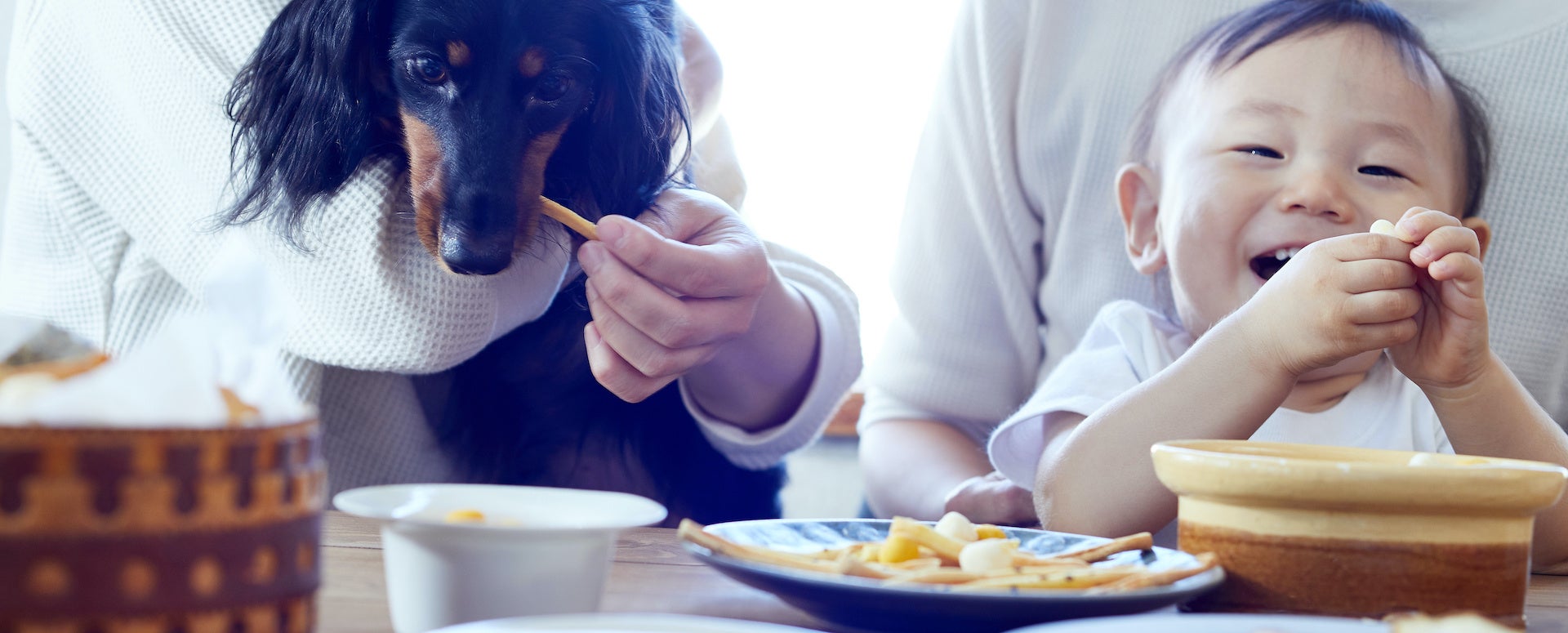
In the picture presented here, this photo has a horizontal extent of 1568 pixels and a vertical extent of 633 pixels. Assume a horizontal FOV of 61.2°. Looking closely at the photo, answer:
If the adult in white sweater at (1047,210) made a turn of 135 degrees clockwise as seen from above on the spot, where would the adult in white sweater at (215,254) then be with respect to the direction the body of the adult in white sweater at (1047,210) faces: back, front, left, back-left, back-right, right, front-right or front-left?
left

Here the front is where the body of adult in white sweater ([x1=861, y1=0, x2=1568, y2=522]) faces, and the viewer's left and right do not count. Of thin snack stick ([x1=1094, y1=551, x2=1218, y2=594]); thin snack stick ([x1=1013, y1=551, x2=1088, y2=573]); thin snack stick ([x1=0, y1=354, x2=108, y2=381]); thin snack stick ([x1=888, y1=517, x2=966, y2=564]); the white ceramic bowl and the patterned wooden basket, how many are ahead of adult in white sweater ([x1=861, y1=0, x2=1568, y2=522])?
6

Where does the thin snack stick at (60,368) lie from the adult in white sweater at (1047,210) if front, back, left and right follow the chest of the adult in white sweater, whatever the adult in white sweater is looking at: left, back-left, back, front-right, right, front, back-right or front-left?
front

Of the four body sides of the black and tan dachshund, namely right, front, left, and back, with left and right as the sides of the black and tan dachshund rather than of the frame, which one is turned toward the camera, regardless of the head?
front

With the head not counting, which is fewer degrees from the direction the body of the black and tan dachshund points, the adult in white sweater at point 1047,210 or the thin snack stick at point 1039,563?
the thin snack stick

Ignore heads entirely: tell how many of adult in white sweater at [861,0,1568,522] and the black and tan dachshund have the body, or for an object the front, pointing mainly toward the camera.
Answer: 2

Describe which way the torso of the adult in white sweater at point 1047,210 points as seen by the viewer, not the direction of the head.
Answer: toward the camera

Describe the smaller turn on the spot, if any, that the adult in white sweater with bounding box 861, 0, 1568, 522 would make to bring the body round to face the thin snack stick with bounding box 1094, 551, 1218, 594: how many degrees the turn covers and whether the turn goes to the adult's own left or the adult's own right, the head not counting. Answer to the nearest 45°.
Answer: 0° — they already face it

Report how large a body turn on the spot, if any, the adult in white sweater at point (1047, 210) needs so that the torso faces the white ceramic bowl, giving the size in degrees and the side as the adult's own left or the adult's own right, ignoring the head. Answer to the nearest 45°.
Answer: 0° — they already face it

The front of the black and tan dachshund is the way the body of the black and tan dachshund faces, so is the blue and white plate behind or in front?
in front

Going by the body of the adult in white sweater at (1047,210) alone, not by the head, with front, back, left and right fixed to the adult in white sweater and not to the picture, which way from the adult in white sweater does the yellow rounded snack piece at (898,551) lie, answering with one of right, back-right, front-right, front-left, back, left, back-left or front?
front

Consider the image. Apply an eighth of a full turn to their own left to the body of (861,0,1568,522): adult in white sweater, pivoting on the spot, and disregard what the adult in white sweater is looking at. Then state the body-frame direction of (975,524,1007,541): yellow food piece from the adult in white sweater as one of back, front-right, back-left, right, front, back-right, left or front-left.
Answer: front-right

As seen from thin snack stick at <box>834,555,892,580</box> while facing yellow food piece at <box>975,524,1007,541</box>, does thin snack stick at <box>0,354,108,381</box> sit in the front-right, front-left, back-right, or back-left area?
back-left

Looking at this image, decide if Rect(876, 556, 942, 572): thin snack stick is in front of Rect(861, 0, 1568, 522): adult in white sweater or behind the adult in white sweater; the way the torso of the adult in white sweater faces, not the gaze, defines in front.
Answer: in front

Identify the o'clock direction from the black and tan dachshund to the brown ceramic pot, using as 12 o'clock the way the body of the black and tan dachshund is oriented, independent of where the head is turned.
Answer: The brown ceramic pot is roughly at 11 o'clock from the black and tan dachshund.
